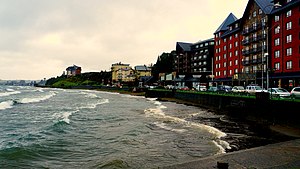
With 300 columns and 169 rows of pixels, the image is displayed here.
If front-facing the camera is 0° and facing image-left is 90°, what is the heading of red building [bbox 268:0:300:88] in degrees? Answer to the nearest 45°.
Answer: approximately 45°
